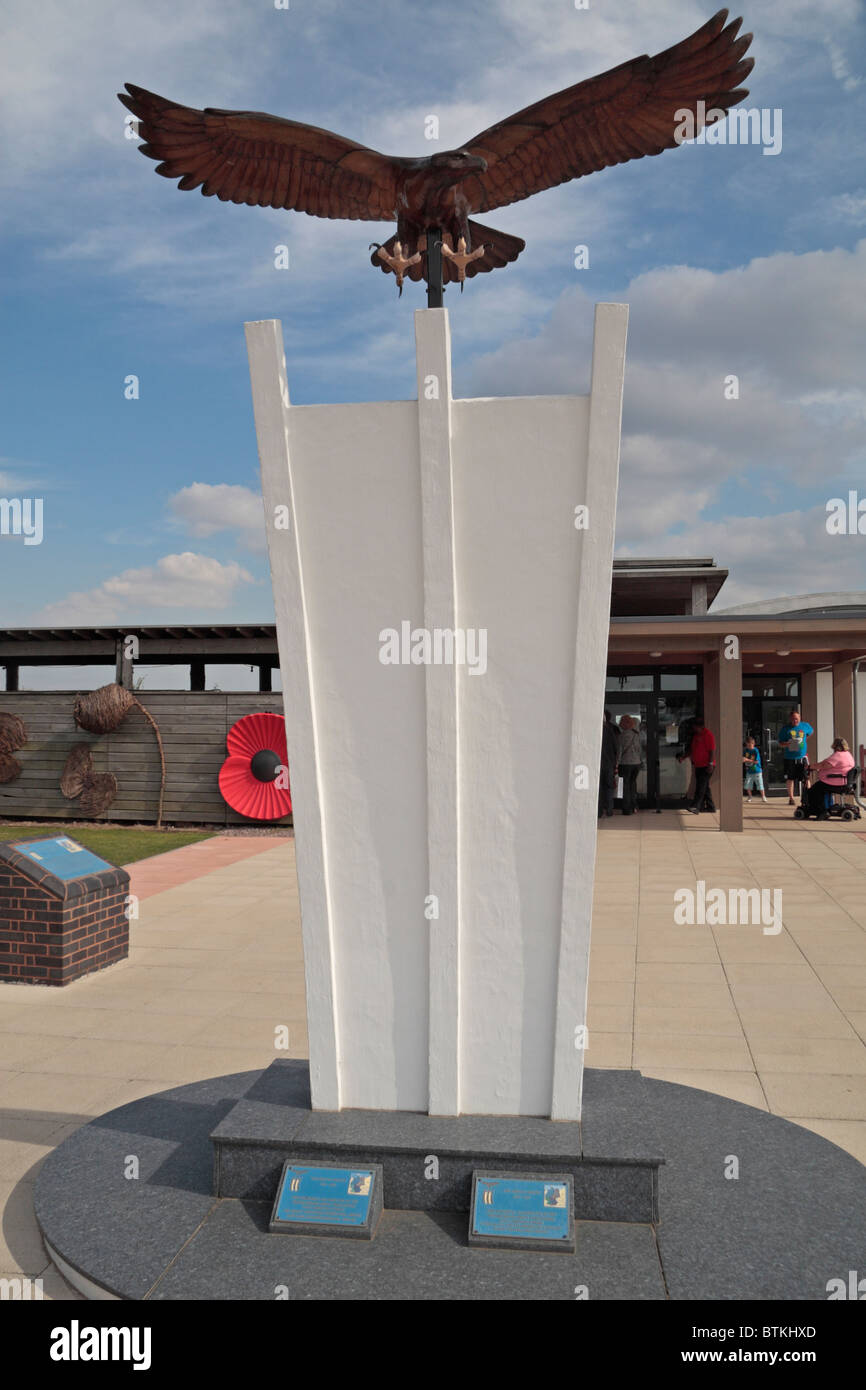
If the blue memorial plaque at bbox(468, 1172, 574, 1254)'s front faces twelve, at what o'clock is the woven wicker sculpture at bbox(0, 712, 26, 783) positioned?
The woven wicker sculpture is roughly at 5 o'clock from the blue memorial plaque.

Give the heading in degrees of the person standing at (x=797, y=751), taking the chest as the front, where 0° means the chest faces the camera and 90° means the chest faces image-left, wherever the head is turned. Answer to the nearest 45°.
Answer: approximately 0°

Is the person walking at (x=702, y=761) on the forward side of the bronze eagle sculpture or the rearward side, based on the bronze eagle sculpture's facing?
on the rearward side

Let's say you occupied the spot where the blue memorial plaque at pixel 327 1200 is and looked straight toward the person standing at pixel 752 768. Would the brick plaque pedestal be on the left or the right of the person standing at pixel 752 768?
left
